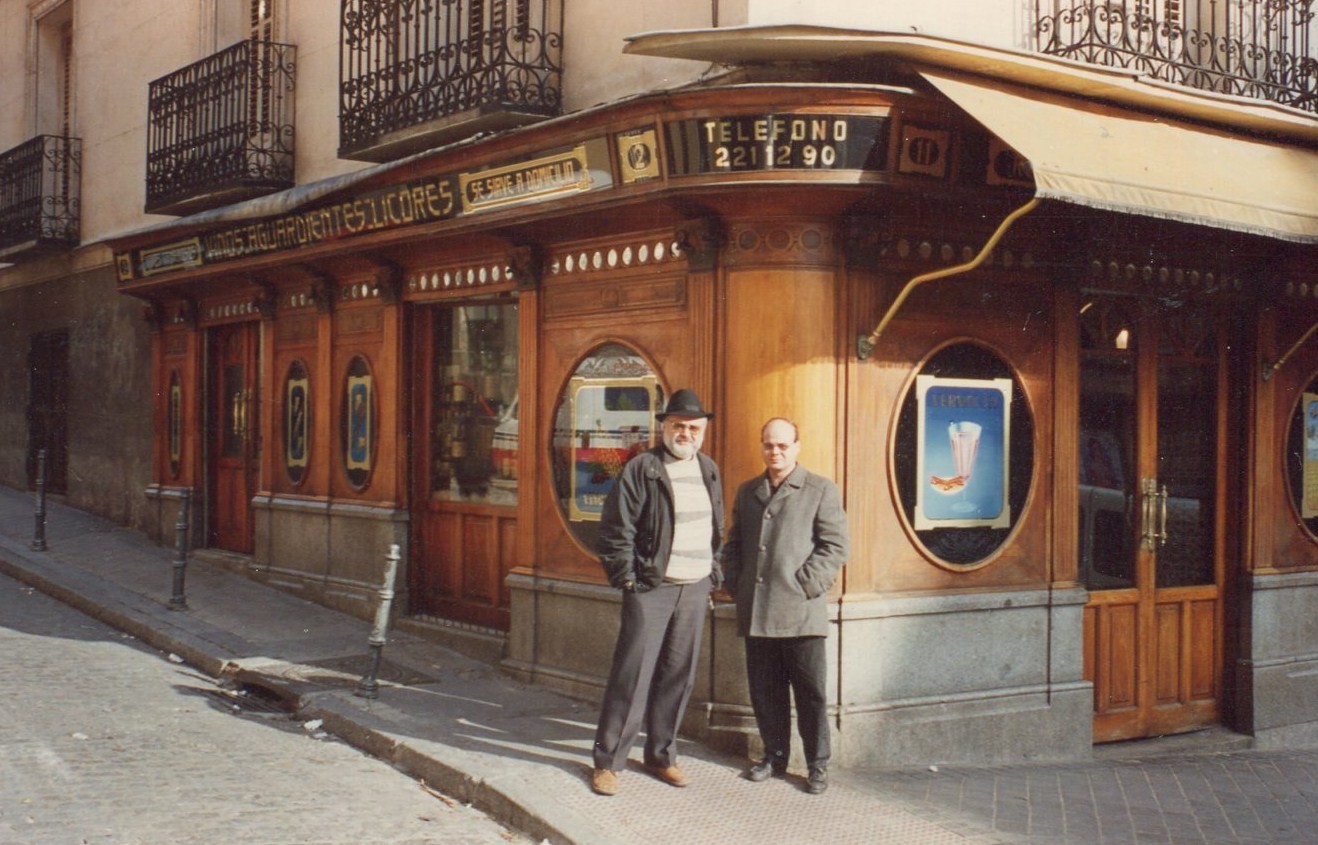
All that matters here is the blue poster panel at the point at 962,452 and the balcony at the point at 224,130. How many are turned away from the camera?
0

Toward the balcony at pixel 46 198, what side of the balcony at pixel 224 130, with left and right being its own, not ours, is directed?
right

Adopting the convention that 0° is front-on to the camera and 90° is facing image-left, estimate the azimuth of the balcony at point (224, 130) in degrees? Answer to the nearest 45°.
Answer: approximately 45°

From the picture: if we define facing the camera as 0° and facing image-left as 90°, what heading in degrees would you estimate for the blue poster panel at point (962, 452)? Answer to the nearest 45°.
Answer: approximately 0°
